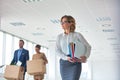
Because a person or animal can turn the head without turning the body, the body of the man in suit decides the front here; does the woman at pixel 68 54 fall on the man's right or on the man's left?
on the man's left

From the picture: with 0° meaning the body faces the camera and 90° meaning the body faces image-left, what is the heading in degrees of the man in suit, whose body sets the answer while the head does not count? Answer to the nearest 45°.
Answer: approximately 45°
